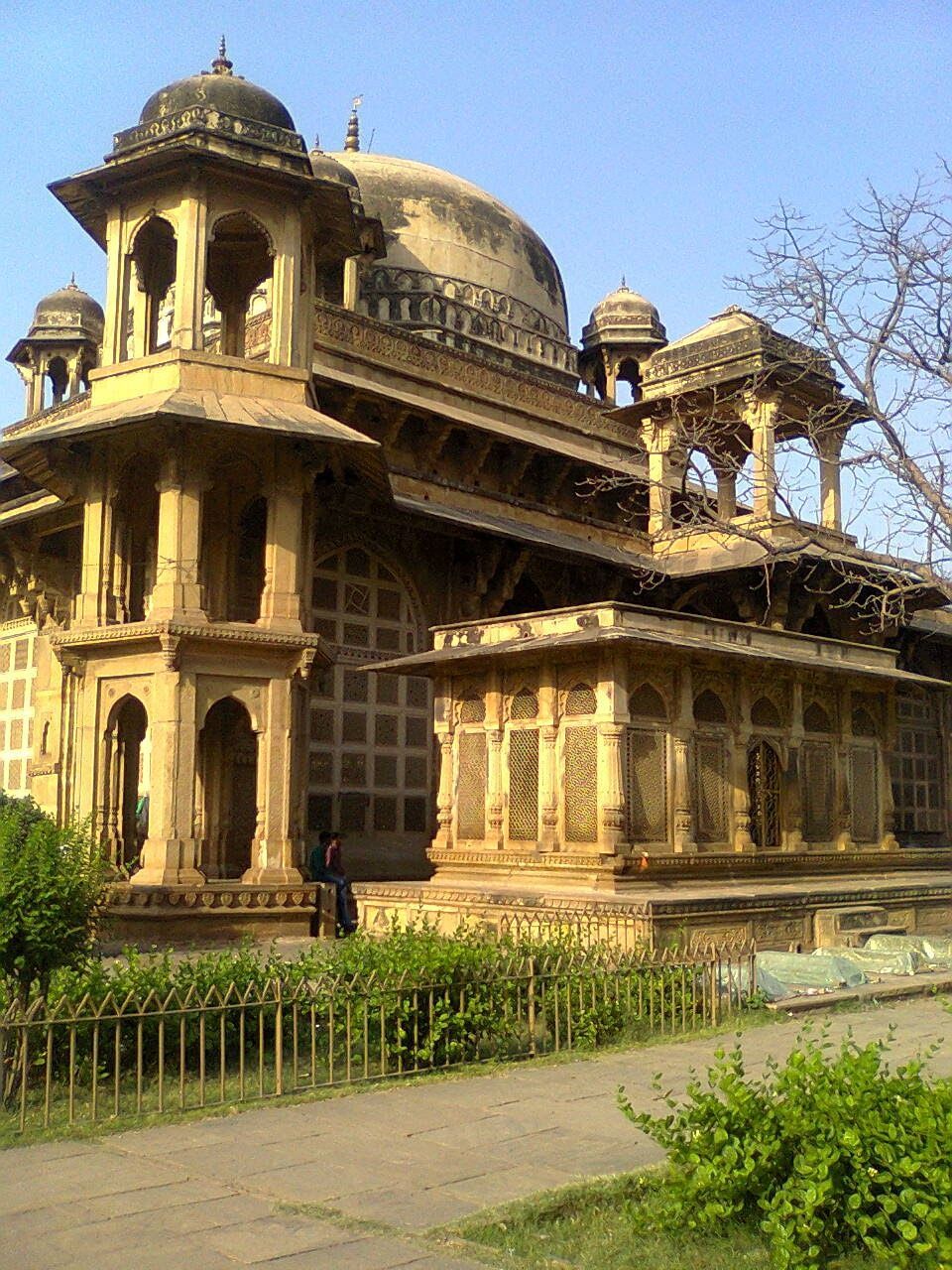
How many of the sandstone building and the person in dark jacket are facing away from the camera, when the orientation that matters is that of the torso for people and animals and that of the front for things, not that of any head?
0

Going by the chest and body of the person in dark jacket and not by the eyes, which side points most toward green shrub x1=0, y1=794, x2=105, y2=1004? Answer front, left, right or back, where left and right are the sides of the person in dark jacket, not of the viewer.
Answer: right

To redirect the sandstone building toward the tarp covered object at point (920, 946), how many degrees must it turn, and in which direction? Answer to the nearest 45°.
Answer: approximately 45° to its left

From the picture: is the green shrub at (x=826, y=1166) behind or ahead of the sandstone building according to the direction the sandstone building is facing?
ahead

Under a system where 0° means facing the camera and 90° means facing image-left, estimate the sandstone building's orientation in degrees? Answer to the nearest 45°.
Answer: approximately 315°

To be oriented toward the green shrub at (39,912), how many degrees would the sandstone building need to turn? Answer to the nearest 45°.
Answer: approximately 45° to its right

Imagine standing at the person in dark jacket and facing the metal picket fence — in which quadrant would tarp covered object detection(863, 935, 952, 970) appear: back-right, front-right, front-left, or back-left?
front-left

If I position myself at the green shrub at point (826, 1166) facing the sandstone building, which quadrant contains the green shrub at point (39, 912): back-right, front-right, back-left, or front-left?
front-left
